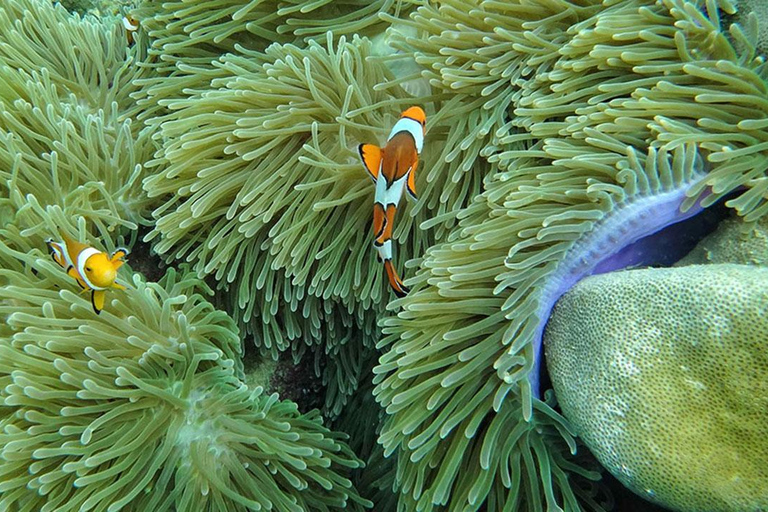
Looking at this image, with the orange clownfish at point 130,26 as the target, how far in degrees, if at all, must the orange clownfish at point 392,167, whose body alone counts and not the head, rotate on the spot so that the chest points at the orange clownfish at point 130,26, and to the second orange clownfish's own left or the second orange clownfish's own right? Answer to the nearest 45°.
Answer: approximately 45° to the second orange clownfish's own left

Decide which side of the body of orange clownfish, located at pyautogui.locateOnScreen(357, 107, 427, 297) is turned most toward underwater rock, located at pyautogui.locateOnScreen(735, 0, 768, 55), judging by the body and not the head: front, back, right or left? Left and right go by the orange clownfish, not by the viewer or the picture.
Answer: right

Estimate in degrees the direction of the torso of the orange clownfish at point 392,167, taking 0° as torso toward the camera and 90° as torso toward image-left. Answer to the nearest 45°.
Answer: approximately 180°

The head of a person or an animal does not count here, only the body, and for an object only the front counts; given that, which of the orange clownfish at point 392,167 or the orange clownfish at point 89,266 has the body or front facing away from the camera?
the orange clownfish at point 392,167

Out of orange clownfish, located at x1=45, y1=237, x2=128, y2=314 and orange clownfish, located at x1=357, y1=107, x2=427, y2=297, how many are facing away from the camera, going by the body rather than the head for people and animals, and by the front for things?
1

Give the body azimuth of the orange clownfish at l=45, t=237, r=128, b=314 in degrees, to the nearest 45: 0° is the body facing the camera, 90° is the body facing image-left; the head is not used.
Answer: approximately 315°

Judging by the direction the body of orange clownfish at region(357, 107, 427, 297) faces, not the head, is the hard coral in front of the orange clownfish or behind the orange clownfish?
behind

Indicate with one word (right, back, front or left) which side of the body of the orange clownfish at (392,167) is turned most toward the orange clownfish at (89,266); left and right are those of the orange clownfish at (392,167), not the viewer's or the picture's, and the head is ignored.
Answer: left

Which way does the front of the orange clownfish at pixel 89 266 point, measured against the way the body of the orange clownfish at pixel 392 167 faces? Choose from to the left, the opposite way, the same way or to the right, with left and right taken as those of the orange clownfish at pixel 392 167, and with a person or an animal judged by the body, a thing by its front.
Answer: to the right
